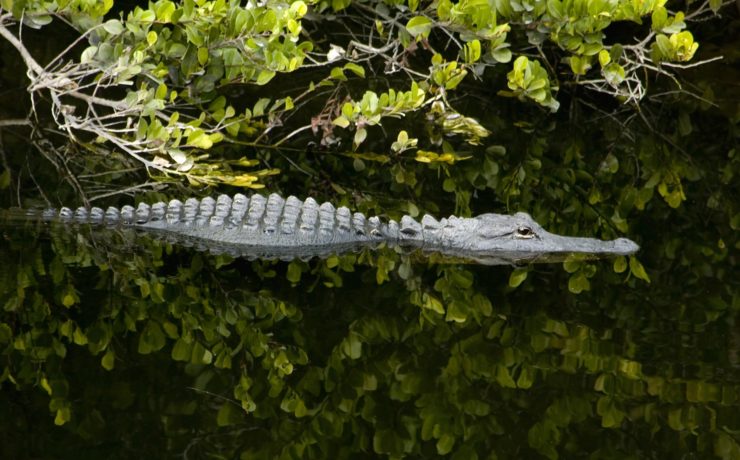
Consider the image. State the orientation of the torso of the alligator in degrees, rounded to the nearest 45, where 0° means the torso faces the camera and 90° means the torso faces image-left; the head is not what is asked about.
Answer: approximately 270°

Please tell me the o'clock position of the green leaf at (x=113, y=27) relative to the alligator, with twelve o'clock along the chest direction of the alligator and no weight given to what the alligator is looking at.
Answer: The green leaf is roughly at 7 o'clock from the alligator.

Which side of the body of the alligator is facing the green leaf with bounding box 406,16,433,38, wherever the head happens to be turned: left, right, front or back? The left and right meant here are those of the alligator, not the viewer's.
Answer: left
